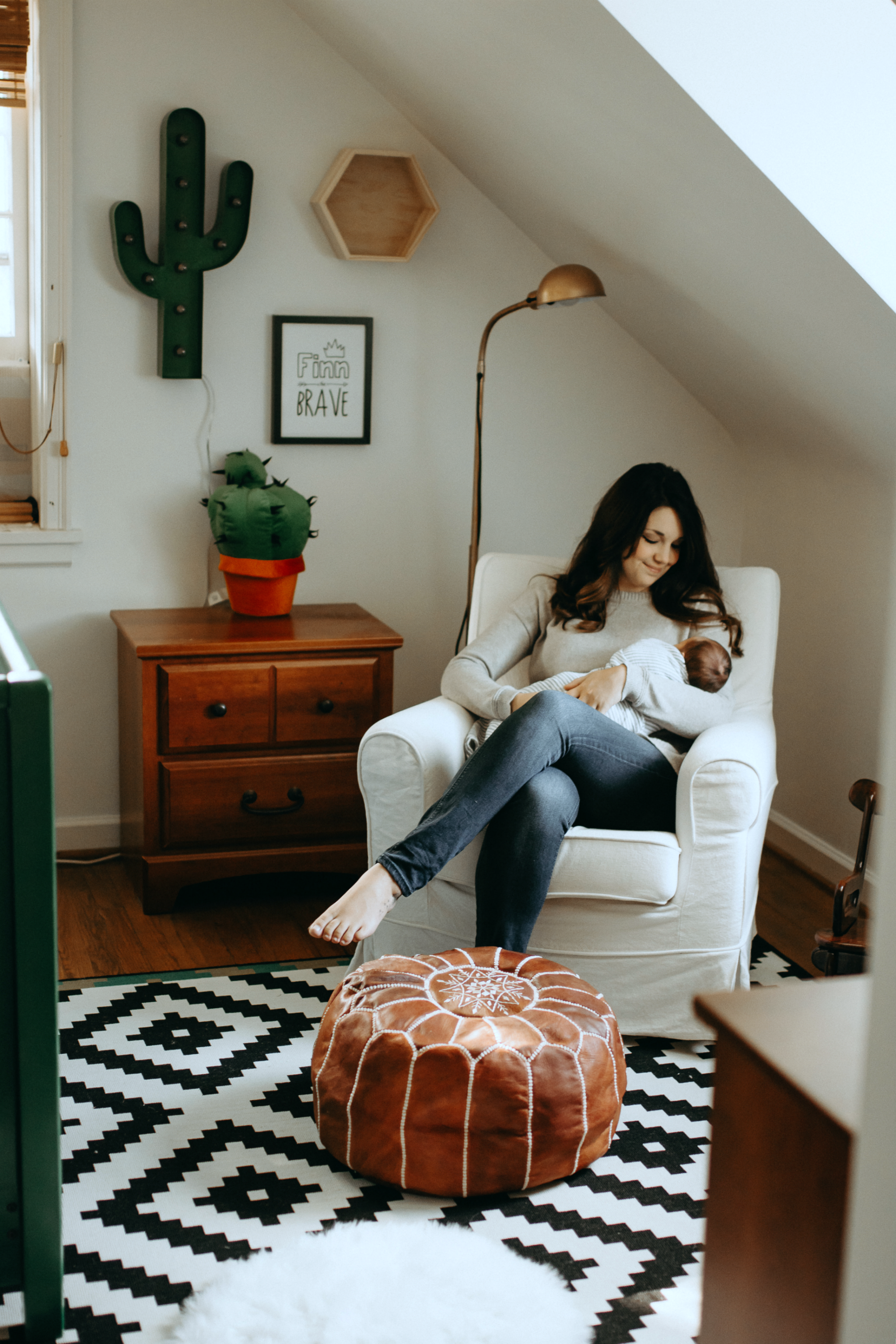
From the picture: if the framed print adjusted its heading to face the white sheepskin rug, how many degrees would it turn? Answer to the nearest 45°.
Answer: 0° — it already faces it

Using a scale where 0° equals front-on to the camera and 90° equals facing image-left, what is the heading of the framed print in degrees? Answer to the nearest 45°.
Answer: approximately 0°

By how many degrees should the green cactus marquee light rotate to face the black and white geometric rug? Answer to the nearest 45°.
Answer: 0° — it already faces it

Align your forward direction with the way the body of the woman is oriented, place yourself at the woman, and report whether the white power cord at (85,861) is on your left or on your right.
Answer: on your right

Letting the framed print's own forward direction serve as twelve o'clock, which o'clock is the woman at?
The woman is roughly at 11 o'clock from the framed print.

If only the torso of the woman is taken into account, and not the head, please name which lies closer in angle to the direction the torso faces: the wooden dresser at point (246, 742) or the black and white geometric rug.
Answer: the black and white geometric rug
